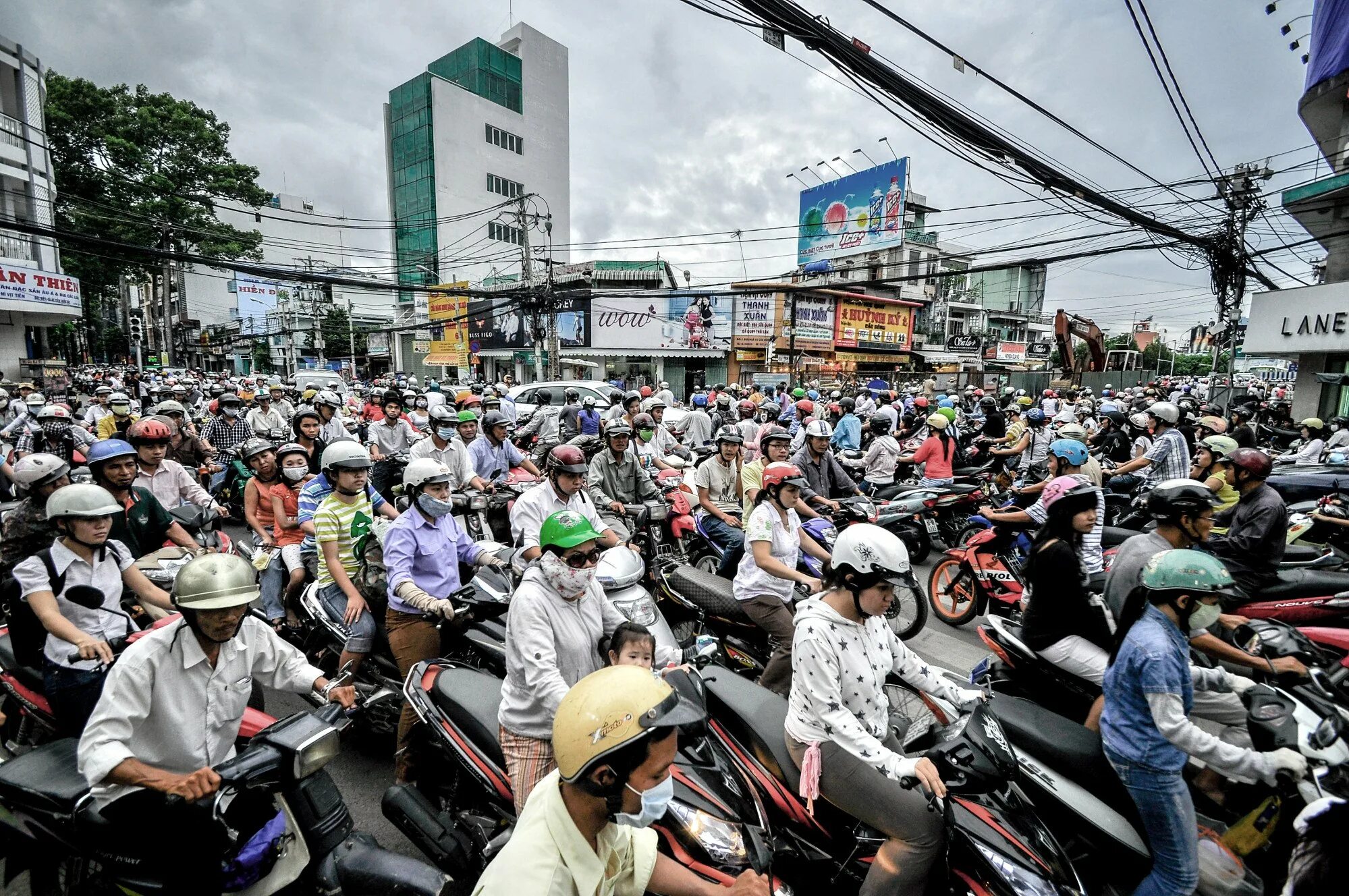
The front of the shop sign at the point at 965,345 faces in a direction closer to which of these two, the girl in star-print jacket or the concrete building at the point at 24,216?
the girl in star-print jacket

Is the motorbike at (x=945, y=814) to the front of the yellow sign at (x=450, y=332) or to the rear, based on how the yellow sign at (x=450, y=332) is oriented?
to the front

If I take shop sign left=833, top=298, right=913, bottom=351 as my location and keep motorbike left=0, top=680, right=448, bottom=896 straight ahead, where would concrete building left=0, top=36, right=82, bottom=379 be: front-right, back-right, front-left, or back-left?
front-right

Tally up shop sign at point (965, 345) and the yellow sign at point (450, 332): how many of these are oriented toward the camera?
2

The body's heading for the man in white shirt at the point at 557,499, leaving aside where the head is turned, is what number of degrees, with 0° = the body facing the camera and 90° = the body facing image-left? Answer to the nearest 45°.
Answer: approximately 315°

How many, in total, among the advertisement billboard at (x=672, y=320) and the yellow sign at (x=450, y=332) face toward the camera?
2

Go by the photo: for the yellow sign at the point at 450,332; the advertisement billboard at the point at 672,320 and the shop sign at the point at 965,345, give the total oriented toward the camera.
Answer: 3

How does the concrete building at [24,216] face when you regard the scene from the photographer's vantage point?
facing the viewer and to the right of the viewer

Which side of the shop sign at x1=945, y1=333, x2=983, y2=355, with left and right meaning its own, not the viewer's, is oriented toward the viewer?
front

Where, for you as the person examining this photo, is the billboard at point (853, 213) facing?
facing the viewer and to the left of the viewer

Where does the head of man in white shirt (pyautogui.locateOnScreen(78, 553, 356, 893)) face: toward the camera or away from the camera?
toward the camera
